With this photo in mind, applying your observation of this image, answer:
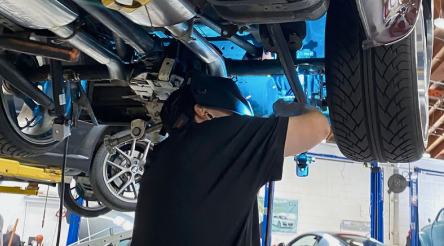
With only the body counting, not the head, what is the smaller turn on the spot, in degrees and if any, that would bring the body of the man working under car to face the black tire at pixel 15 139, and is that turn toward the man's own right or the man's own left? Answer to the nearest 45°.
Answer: approximately 90° to the man's own left

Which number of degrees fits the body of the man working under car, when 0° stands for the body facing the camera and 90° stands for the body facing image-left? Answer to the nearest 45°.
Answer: approximately 225°

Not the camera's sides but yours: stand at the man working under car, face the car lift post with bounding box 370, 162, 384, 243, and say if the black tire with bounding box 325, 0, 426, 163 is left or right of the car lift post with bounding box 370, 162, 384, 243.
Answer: right

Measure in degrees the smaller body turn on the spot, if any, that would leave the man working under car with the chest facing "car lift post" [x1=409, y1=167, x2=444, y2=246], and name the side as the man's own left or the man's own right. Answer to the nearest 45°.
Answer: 0° — they already face it

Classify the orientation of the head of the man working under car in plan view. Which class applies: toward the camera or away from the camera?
away from the camera

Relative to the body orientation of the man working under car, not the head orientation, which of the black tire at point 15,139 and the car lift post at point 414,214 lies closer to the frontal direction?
the car lift post
